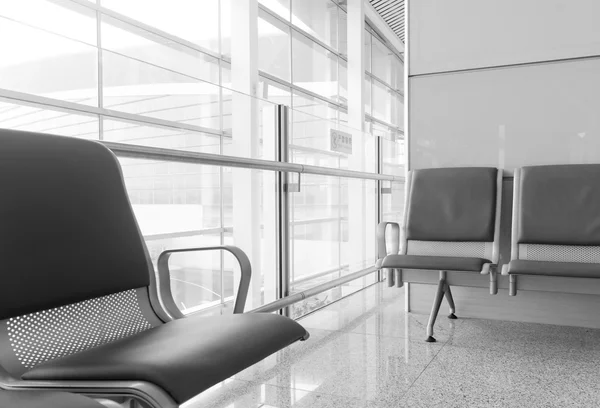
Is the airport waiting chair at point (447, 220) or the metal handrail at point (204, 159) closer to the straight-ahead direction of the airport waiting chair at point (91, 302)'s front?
the airport waiting chair

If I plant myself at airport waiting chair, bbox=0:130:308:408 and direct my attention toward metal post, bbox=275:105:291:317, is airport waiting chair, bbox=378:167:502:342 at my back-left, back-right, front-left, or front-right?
front-right

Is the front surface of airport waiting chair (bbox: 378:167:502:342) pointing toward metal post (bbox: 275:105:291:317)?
no

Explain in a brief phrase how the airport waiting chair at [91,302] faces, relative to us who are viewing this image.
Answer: facing the viewer and to the right of the viewer

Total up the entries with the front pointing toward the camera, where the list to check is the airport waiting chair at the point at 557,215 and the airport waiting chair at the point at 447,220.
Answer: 2

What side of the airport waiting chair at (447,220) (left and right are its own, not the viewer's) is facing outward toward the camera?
front

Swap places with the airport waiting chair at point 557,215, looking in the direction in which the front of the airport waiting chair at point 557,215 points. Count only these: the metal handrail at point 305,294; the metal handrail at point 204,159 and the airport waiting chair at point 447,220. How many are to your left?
0

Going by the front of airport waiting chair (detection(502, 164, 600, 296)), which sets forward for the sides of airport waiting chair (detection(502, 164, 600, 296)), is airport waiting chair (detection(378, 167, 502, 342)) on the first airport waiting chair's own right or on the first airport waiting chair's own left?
on the first airport waiting chair's own right

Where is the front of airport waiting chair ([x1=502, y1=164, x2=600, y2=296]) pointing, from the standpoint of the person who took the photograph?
facing the viewer

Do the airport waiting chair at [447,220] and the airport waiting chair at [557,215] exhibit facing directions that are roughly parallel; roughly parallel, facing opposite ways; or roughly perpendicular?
roughly parallel
